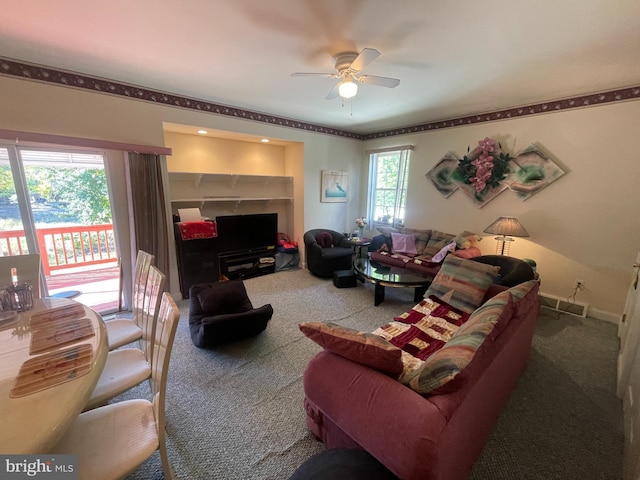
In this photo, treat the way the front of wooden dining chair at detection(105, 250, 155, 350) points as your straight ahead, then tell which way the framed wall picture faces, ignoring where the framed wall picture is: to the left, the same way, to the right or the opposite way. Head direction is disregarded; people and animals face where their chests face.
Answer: to the left

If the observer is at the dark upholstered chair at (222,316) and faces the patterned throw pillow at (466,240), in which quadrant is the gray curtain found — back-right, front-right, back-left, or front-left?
back-left

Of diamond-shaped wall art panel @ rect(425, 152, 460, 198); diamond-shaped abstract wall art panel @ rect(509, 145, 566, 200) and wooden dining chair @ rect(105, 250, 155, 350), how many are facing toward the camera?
2

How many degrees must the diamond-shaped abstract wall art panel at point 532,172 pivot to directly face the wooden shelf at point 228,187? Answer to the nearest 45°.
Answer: approximately 45° to its right

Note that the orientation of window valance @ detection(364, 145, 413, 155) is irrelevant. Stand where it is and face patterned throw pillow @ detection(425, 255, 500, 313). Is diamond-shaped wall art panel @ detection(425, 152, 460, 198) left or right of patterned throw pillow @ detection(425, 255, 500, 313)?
left

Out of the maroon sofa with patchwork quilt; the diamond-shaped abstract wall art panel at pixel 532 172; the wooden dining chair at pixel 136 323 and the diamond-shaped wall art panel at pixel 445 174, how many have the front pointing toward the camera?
2

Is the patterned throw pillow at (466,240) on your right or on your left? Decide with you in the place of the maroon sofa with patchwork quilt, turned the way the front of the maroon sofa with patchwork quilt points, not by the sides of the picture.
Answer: on your right

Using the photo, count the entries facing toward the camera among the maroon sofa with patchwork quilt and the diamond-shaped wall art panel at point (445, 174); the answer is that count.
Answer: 1

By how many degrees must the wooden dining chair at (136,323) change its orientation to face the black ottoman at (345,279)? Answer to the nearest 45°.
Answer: approximately 180°

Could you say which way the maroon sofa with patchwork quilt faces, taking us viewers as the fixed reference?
facing away from the viewer and to the left of the viewer

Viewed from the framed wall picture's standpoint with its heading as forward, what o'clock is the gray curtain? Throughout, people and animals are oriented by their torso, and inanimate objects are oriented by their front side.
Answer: The gray curtain is roughly at 3 o'clock from the framed wall picture.

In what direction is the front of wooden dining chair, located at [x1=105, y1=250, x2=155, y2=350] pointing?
to the viewer's left
